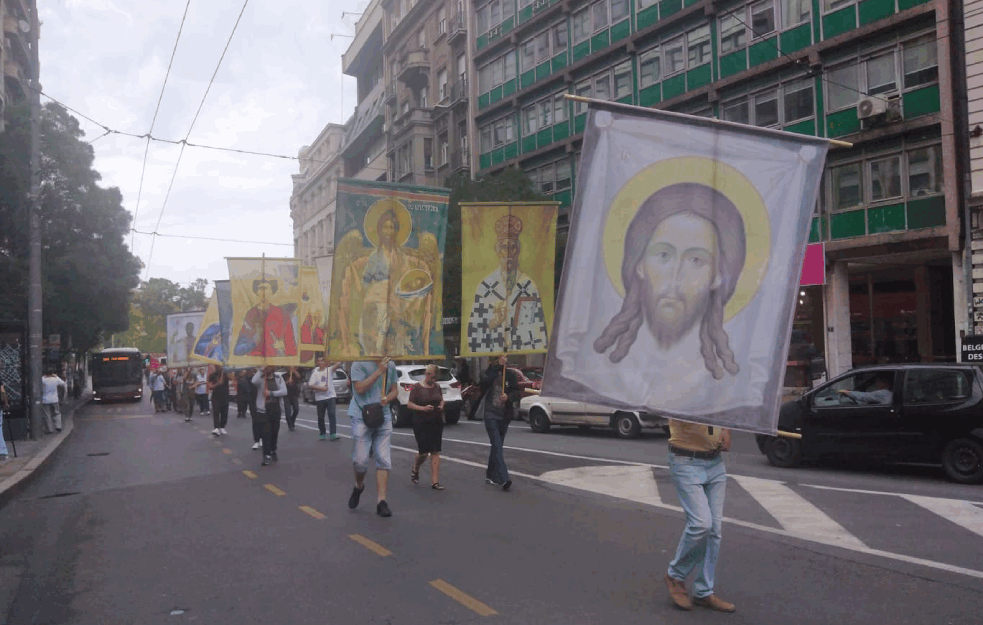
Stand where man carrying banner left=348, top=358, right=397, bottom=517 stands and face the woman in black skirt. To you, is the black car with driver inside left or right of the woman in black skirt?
right

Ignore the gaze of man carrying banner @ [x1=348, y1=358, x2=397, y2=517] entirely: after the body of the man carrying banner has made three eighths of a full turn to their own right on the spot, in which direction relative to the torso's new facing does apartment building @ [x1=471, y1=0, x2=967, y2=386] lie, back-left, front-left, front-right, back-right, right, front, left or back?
right

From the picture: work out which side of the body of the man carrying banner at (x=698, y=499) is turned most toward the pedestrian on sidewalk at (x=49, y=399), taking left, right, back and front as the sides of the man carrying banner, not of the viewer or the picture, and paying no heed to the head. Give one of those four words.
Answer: back

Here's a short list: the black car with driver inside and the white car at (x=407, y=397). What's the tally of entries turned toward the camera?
0

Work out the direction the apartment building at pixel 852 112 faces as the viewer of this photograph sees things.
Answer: facing the viewer and to the left of the viewer

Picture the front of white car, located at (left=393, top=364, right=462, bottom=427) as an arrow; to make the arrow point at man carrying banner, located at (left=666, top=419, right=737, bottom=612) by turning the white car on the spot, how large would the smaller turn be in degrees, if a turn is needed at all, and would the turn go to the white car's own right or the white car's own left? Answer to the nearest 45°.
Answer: approximately 135° to the white car's own left

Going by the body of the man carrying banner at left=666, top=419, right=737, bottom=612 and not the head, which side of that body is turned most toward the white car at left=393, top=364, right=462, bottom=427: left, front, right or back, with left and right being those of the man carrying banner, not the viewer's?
back

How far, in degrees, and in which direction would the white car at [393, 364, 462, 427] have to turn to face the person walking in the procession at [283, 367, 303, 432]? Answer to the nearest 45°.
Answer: approximately 90° to its left

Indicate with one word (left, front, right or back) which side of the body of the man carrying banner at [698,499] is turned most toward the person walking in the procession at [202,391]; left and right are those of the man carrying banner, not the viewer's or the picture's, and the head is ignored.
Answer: back

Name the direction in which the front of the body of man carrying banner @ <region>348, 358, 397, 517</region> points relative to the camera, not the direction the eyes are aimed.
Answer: toward the camera

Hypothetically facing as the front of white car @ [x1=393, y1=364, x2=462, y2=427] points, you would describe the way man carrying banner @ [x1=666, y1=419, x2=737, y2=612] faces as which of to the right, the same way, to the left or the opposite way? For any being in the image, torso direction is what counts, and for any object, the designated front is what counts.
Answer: the opposite way

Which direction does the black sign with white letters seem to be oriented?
toward the camera

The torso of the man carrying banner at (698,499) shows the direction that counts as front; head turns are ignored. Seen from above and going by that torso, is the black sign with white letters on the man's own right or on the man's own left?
on the man's own left

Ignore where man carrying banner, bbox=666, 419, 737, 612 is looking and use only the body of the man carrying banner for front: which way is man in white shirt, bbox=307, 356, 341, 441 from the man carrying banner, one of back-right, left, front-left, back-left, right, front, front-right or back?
back

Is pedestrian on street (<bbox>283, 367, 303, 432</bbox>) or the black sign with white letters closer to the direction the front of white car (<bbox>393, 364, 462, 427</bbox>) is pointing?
the pedestrian on street
